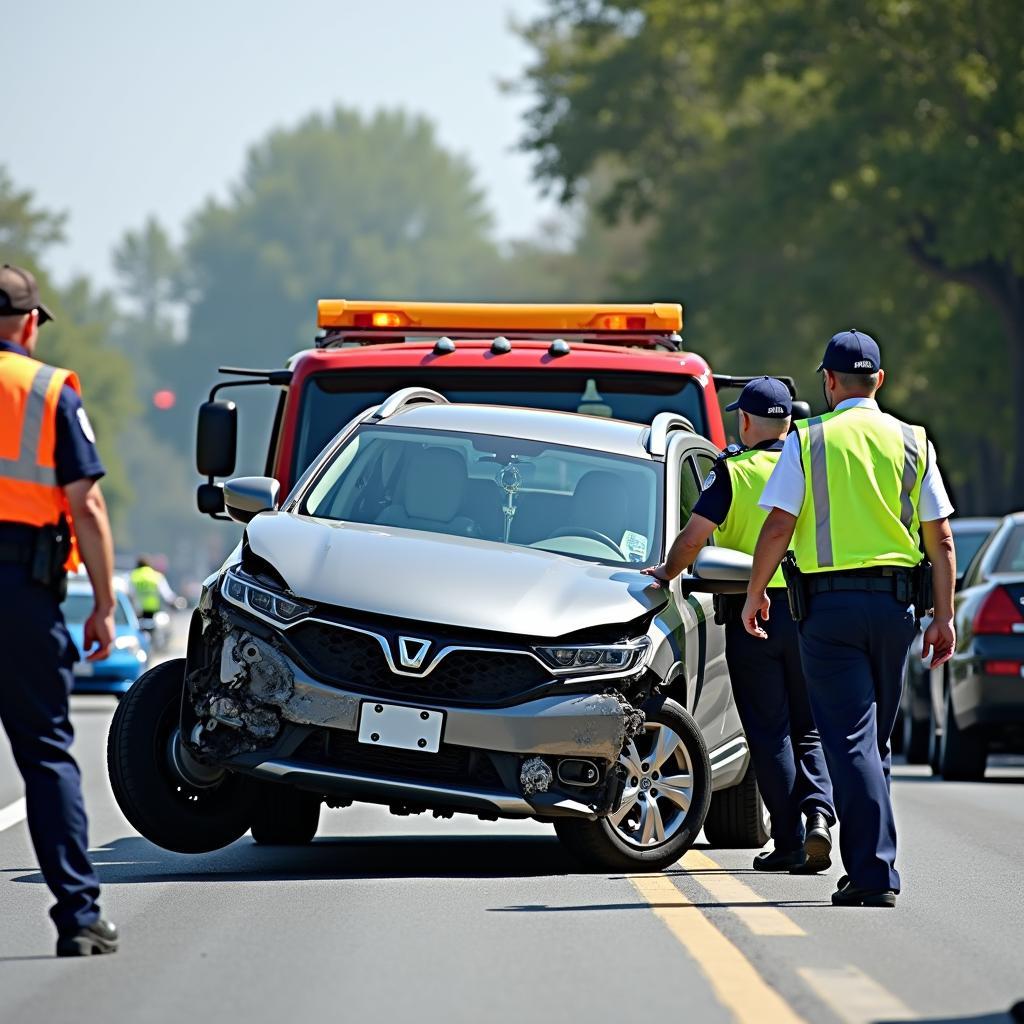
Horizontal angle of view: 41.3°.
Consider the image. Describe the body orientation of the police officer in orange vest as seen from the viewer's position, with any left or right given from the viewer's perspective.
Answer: facing away from the viewer and to the right of the viewer

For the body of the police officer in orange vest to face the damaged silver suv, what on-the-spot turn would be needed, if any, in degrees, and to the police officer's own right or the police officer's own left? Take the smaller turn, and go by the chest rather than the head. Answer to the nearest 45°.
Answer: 0° — they already face it

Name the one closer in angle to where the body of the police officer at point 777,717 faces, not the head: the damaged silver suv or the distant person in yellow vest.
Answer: the distant person in yellow vest

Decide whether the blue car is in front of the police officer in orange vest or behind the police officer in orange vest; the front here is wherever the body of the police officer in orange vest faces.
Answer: in front

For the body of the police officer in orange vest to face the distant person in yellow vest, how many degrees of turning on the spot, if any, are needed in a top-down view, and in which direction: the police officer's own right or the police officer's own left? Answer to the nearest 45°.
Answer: approximately 45° to the police officer's own left

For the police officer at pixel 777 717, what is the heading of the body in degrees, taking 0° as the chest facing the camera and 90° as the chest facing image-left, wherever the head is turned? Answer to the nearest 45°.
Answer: approximately 135°

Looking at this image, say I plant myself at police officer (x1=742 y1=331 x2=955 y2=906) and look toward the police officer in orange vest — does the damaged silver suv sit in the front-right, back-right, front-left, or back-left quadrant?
front-right

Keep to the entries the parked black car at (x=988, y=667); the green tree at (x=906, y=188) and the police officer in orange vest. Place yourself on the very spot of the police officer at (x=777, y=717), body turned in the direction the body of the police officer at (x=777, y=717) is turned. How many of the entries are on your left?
1

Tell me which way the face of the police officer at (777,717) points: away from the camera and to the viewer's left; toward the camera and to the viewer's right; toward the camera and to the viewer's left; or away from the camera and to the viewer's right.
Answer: away from the camera and to the viewer's left

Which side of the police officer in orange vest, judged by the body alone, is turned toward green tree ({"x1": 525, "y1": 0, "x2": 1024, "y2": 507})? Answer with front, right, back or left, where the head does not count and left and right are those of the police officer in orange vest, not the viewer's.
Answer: front

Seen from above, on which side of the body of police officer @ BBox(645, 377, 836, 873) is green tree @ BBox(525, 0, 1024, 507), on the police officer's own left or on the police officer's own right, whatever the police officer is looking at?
on the police officer's own right

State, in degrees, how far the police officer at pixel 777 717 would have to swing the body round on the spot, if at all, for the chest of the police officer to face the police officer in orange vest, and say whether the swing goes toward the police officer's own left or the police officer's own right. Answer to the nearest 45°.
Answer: approximately 90° to the police officer's own left

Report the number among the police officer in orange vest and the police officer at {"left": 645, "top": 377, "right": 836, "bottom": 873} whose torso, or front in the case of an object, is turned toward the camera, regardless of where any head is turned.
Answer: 0

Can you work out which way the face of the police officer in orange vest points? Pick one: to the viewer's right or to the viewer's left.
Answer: to the viewer's right
